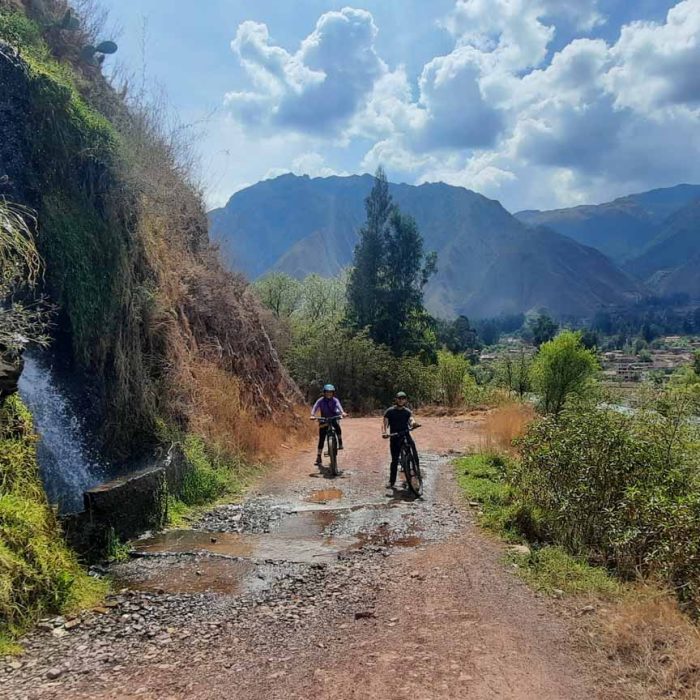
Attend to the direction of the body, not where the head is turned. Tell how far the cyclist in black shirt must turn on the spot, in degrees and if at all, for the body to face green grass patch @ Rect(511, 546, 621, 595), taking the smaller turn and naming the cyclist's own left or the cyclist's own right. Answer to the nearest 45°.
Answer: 0° — they already face it

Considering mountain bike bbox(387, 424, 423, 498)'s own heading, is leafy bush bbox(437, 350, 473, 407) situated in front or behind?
behind

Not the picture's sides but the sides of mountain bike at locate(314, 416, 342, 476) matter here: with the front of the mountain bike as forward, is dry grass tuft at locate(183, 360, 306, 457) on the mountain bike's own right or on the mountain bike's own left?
on the mountain bike's own right

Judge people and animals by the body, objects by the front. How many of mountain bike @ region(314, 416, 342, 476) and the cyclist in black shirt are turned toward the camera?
2

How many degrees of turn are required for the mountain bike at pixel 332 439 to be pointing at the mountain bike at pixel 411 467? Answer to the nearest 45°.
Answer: approximately 45° to its left

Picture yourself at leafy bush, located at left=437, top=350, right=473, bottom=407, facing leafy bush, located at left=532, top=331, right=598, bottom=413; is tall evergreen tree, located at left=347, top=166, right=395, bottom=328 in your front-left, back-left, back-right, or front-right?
back-left

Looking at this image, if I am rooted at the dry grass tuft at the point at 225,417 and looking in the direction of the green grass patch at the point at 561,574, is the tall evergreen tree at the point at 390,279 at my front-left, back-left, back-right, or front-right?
back-left

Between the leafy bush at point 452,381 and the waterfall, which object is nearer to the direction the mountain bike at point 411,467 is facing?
the waterfall

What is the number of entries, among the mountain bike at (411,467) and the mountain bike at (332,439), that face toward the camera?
2

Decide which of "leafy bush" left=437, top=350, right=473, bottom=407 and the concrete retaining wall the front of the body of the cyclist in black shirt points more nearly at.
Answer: the concrete retaining wall

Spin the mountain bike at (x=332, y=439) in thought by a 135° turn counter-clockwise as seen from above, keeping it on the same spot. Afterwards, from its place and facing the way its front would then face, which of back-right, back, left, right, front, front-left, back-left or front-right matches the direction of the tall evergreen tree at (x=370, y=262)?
front-left

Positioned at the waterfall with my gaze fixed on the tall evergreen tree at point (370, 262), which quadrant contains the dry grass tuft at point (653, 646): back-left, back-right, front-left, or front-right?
back-right
